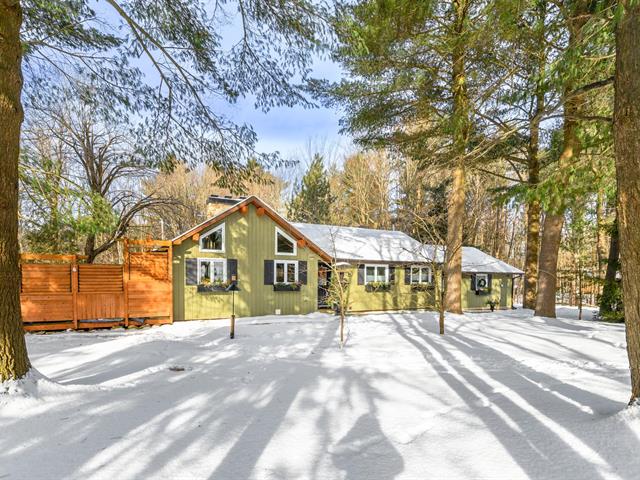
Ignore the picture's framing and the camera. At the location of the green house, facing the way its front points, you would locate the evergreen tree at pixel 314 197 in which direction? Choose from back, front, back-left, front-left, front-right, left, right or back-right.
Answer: back

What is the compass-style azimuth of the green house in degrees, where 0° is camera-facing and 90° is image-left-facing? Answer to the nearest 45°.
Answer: approximately 0°
